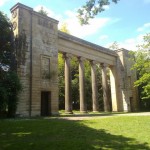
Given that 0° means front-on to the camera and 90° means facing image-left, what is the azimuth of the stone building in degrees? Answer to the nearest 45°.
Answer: approximately 315°

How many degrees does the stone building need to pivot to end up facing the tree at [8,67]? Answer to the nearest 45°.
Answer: approximately 90° to its right
